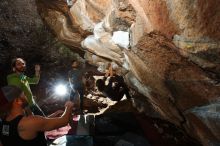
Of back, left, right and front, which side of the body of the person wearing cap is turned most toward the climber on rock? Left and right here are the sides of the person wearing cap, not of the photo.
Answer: front

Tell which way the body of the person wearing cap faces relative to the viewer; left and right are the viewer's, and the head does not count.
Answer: facing away from the viewer and to the right of the viewer
